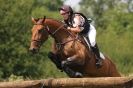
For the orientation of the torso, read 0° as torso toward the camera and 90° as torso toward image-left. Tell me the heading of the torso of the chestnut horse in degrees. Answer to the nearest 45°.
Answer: approximately 45°
